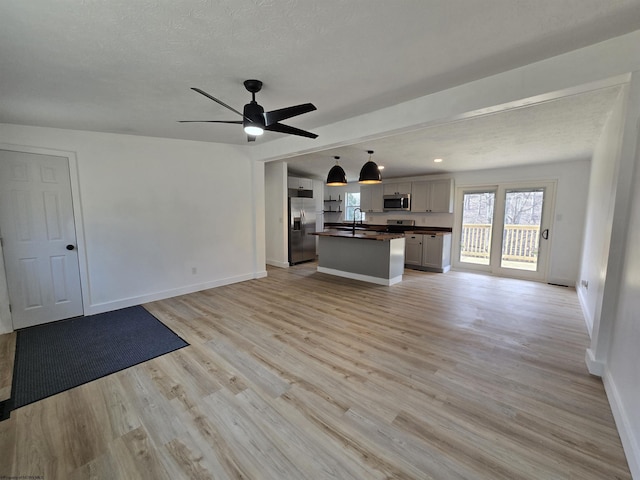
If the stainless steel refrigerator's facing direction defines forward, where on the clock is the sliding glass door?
The sliding glass door is roughly at 11 o'clock from the stainless steel refrigerator.

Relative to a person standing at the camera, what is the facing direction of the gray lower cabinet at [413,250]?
facing the viewer and to the left of the viewer

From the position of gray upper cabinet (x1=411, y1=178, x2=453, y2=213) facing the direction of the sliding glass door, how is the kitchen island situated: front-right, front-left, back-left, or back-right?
back-right

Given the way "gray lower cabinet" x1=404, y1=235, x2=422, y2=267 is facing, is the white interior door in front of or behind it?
in front

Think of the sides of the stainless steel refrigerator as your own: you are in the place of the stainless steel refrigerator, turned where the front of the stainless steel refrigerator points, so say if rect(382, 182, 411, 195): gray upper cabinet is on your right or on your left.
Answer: on your left

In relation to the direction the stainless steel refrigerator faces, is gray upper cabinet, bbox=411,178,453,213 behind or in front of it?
in front

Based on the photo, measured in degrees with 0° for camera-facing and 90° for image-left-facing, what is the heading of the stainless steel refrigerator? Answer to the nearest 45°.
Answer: approximately 315°

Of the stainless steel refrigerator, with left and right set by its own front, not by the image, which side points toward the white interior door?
right

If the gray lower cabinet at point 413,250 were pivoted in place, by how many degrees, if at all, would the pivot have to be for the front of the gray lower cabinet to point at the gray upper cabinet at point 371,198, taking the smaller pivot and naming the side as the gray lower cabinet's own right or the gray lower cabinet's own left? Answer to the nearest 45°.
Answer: approximately 90° to the gray lower cabinet's own right

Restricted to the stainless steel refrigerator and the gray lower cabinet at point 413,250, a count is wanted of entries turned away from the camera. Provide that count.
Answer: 0
